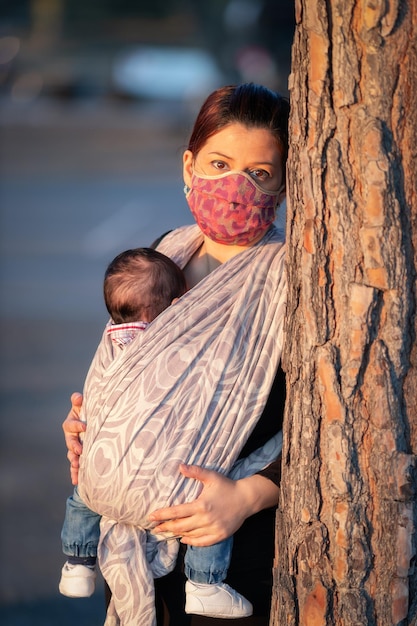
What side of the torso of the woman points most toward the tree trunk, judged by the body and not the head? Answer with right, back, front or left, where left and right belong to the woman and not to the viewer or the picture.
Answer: left
